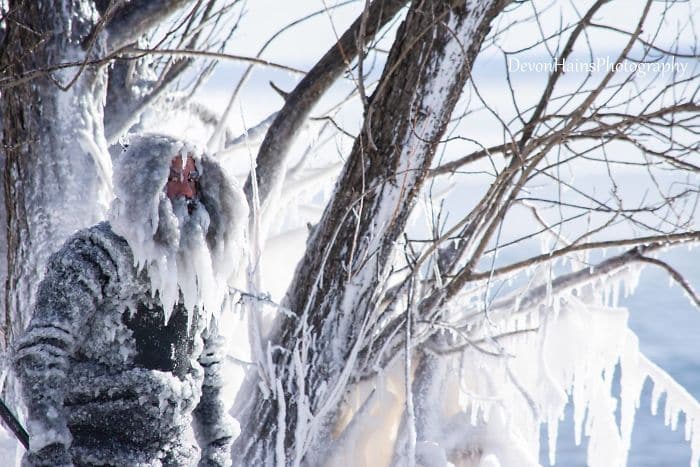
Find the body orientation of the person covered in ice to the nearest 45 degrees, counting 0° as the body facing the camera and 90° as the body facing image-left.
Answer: approximately 315°
